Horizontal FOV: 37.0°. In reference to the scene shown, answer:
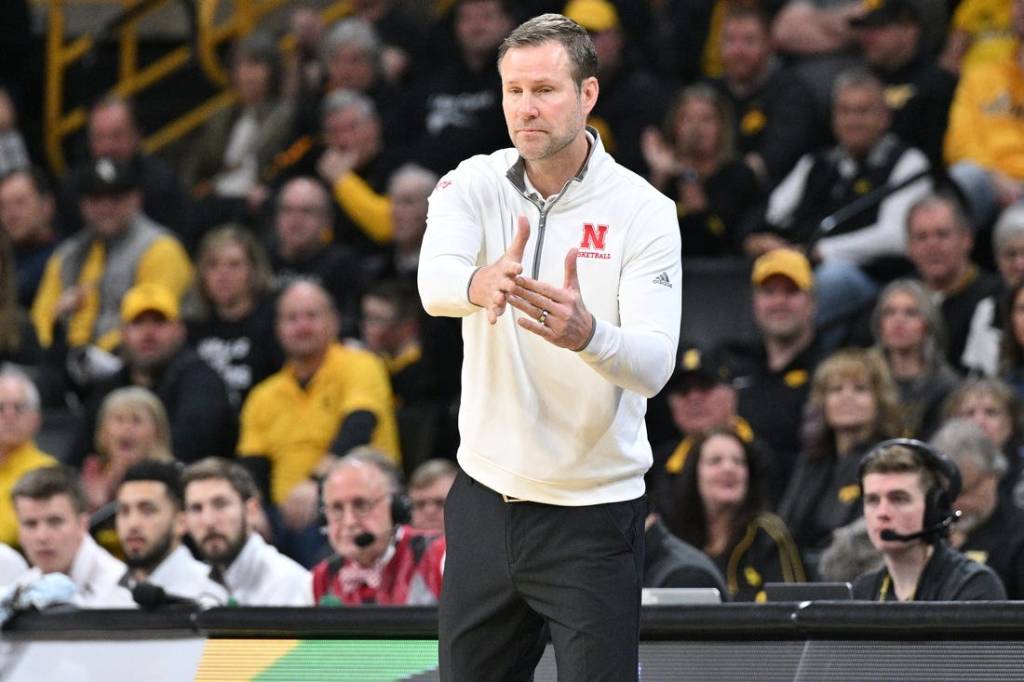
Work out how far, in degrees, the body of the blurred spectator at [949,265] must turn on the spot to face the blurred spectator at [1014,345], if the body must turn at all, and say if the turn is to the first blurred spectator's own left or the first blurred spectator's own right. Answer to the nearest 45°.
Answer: approximately 90° to the first blurred spectator's own left

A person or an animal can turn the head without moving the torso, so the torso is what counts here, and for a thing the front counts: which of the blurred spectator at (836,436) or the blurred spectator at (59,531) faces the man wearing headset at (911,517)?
the blurred spectator at (836,436)

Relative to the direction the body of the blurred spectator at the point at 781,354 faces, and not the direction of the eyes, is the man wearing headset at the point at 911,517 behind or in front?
in front

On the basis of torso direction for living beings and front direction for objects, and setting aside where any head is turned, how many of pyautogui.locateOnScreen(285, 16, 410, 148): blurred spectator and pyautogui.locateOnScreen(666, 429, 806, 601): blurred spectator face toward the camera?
2

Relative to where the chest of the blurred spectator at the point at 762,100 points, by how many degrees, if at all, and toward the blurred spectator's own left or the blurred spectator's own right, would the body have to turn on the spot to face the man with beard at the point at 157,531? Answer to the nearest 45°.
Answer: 0° — they already face them

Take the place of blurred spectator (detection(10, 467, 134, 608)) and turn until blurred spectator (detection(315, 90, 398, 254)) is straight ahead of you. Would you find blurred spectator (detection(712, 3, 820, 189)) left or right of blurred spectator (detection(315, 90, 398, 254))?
right

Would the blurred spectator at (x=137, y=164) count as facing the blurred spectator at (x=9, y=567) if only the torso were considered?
yes

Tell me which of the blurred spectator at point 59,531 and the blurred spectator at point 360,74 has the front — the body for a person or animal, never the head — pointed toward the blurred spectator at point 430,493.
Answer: the blurred spectator at point 360,74

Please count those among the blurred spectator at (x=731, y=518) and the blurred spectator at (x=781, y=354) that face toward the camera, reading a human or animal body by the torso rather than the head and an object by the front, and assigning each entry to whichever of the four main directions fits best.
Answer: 2

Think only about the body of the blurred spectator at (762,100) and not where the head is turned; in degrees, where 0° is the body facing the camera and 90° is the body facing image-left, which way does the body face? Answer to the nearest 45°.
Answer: approximately 45°
